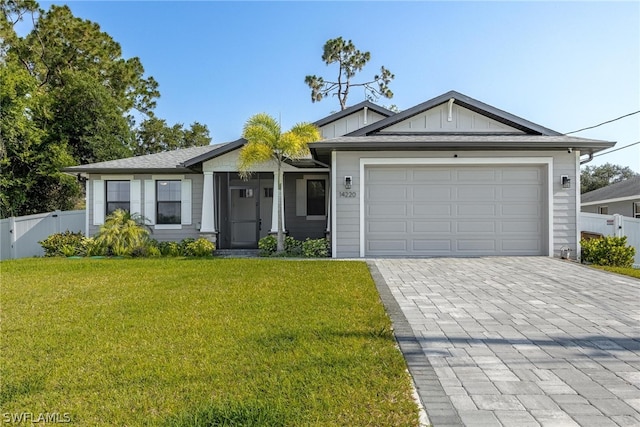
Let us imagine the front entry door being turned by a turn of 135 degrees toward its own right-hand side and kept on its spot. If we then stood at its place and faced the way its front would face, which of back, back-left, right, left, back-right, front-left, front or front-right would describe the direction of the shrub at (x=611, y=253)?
back

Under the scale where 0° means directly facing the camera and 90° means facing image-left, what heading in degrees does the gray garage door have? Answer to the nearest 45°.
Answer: approximately 0°

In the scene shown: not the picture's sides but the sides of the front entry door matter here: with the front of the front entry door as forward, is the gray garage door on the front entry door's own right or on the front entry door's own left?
on the front entry door's own left

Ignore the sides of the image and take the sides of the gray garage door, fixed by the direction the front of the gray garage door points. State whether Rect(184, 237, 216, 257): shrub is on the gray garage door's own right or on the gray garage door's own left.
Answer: on the gray garage door's own right

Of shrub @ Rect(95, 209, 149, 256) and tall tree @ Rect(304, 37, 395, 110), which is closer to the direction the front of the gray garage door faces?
the shrub

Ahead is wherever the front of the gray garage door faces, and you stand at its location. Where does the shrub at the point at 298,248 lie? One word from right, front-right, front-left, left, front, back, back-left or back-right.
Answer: right

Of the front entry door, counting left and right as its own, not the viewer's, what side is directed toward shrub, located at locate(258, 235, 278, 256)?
front

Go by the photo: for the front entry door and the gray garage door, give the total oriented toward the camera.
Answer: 2

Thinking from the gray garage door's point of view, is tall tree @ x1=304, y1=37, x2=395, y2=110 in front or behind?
behind

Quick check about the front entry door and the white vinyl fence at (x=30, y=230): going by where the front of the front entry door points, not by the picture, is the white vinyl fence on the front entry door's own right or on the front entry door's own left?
on the front entry door's own right

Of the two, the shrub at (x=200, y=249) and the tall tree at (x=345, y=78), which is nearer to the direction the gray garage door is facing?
the shrub

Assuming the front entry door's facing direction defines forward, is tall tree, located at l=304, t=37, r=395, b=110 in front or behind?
behind

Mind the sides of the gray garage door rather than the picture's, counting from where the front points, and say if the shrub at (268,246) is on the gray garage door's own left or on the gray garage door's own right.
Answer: on the gray garage door's own right

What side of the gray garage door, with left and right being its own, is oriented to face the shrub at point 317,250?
right

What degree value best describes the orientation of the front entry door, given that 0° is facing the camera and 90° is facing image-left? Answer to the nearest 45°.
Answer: approximately 0°
